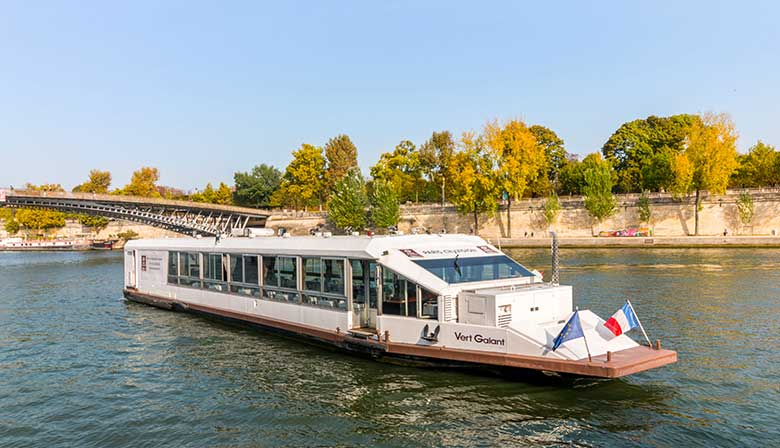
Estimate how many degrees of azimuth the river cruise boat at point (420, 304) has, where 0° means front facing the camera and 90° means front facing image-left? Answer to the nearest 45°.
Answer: approximately 315°
